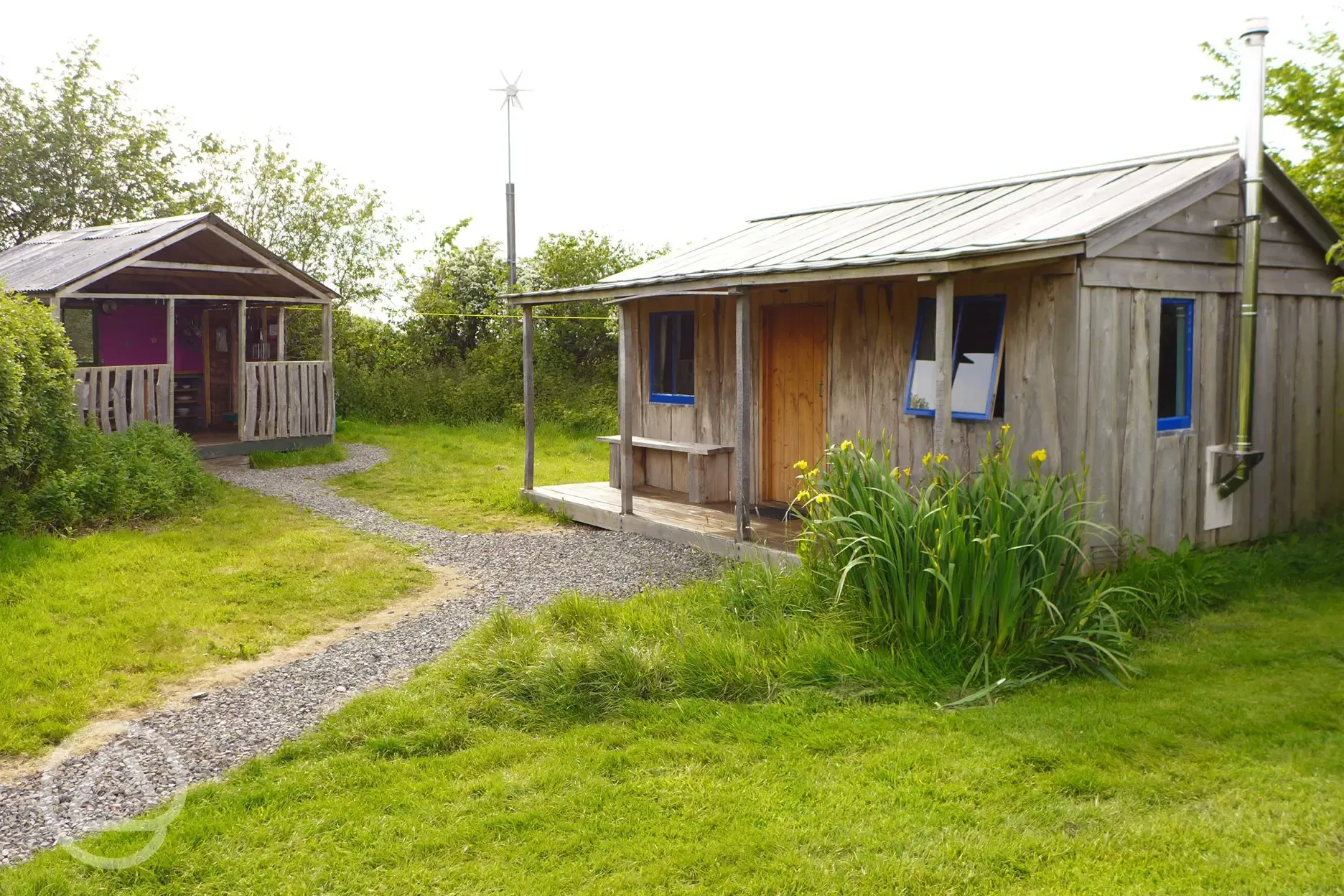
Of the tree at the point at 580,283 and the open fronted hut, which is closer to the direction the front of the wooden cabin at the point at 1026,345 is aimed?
the open fronted hut

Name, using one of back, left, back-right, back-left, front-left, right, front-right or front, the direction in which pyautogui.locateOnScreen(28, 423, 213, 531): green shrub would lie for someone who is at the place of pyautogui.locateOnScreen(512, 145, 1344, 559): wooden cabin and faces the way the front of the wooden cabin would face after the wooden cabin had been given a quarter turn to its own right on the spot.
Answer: front-left

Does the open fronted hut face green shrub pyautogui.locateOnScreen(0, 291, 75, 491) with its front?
no

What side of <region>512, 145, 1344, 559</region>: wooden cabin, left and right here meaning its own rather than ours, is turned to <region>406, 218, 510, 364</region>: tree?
right

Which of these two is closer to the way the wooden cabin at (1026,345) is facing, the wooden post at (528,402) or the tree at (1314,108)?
the wooden post

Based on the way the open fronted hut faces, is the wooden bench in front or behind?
in front

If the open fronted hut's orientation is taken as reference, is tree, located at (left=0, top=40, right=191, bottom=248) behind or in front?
behind

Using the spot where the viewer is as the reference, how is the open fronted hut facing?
facing the viewer and to the right of the viewer

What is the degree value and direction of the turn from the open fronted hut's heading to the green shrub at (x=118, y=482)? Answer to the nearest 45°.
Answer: approximately 45° to its right

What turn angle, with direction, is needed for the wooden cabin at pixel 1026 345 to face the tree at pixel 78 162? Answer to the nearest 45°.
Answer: approximately 90° to its right

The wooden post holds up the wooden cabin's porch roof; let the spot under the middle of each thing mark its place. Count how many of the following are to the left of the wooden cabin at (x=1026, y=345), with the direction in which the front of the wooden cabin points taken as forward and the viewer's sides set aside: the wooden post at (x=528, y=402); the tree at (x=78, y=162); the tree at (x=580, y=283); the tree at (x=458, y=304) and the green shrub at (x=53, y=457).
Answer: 0

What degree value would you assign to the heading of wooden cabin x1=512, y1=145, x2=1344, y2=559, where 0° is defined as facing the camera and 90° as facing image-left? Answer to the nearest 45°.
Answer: approximately 45°

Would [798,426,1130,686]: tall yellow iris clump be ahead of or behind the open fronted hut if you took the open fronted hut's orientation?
ahead

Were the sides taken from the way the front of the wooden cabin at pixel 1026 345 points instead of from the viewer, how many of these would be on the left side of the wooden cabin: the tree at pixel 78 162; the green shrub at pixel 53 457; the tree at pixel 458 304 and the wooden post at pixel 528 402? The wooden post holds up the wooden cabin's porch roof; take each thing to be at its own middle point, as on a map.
0

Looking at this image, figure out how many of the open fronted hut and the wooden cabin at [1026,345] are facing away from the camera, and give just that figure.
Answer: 0

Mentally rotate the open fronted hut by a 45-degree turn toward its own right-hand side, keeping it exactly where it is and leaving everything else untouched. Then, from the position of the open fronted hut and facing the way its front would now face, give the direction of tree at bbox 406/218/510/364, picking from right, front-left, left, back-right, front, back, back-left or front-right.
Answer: back-left
